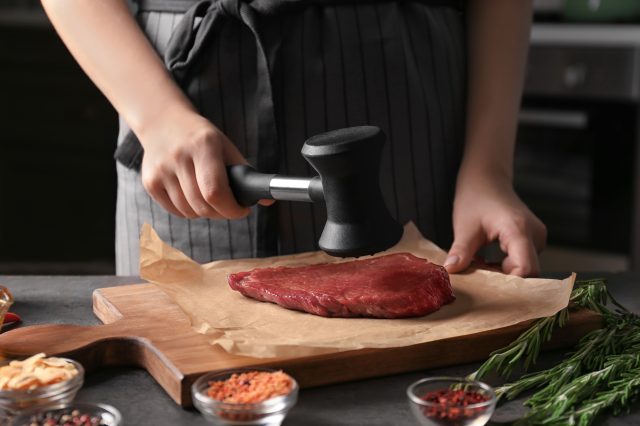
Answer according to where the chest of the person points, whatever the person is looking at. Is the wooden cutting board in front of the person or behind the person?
in front

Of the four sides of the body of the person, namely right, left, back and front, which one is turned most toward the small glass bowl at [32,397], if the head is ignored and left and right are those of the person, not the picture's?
front

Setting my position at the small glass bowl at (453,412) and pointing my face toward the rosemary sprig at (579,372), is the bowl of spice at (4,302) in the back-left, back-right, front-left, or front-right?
back-left

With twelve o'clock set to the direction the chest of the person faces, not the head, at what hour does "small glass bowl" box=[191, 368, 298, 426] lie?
The small glass bowl is roughly at 12 o'clock from the person.

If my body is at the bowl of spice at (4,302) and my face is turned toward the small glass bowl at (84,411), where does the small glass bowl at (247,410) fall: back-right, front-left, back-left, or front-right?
front-left

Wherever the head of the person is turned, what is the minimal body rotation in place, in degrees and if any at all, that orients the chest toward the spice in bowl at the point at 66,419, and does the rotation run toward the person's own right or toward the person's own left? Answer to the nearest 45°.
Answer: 0° — they already face it

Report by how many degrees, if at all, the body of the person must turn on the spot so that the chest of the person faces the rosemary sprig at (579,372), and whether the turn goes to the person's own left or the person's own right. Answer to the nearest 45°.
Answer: approximately 45° to the person's own left

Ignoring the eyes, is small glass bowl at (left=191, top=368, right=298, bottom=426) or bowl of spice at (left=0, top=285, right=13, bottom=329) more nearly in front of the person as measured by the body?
the small glass bowl

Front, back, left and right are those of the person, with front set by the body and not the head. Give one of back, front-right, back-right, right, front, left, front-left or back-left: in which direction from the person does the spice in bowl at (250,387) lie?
front

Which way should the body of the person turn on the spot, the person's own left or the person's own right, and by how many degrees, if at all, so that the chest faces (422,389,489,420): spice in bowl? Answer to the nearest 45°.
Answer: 0° — they already face it

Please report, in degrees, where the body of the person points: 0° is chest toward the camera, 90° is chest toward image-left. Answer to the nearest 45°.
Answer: approximately 0°

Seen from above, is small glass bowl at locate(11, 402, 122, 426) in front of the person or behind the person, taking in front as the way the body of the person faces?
in front
